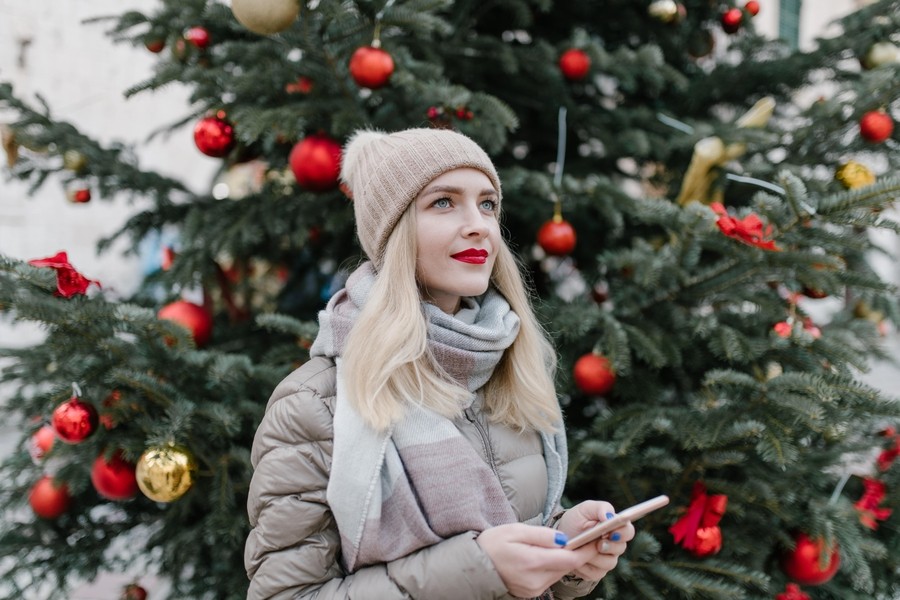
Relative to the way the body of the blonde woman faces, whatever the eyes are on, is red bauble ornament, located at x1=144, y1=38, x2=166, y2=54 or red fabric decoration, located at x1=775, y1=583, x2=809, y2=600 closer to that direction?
the red fabric decoration

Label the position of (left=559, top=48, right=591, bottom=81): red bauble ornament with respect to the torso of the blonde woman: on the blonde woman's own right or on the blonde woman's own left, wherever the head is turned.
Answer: on the blonde woman's own left

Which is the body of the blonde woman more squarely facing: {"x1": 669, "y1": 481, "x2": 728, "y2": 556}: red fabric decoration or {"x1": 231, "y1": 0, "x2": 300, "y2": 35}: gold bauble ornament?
the red fabric decoration

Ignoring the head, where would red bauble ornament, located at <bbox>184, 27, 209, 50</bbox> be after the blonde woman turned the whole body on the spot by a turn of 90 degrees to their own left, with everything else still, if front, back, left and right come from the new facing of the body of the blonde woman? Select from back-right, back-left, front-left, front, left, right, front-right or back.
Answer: left

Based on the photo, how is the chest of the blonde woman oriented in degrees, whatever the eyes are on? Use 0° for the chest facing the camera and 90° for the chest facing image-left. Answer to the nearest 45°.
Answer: approximately 315°

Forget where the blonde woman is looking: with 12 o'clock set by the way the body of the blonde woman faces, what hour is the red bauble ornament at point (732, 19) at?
The red bauble ornament is roughly at 8 o'clock from the blonde woman.

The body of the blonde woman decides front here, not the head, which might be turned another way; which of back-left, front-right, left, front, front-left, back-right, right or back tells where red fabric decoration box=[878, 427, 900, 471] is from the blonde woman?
left

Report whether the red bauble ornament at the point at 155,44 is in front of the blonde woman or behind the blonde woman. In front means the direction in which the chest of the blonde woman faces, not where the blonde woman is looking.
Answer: behind

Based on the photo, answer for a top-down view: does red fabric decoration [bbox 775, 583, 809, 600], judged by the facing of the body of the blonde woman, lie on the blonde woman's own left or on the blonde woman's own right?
on the blonde woman's own left

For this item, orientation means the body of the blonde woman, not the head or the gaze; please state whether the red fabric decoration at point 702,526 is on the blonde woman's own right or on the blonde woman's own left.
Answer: on the blonde woman's own left

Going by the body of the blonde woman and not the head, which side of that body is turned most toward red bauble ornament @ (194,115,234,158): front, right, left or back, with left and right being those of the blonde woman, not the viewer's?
back

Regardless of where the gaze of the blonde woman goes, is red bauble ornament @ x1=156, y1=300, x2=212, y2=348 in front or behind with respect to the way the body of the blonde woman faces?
behind
